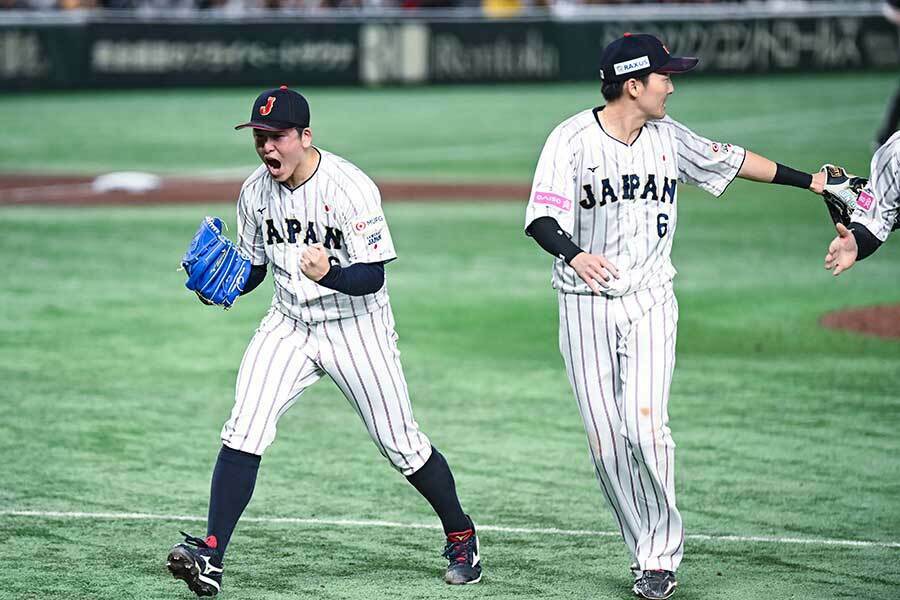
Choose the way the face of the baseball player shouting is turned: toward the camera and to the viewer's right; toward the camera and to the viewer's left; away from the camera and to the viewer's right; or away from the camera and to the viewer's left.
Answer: toward the camera and to the viewer's left

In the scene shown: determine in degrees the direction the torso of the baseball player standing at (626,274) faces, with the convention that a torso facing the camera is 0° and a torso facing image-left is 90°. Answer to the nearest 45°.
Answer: approximately 0°

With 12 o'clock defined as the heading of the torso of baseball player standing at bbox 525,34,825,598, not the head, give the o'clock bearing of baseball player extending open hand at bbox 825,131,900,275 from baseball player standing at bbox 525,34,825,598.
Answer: baseball player extending open hand at bbox 825,131,900,275 is roughly at 8 o'clock from baseball player standing at bbox 525,34,825,598.

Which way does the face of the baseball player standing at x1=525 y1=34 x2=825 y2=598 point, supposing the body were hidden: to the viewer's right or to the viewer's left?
to the viewer's right

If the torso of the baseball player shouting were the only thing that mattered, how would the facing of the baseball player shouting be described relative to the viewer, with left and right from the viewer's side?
facing the viewer and to the left of the viewer

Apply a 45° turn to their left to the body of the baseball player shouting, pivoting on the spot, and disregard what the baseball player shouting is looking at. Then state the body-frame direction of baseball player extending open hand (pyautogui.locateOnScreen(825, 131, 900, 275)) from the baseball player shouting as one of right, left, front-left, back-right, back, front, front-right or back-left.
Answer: left

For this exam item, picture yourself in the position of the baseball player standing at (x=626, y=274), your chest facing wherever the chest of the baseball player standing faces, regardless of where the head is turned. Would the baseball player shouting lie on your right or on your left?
on your right
